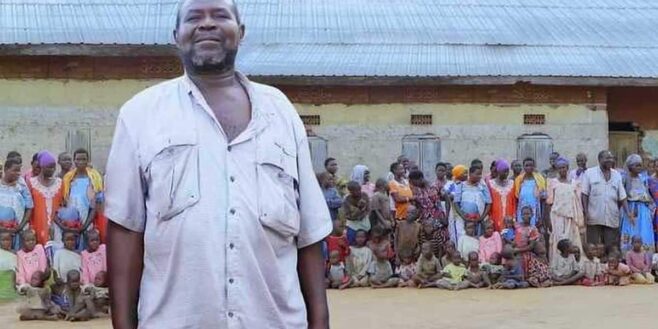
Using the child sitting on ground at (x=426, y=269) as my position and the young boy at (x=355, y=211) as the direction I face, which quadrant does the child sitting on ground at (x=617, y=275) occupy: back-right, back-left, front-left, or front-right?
back-right

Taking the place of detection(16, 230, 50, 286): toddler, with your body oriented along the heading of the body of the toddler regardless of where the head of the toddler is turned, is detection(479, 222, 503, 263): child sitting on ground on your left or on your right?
on your left

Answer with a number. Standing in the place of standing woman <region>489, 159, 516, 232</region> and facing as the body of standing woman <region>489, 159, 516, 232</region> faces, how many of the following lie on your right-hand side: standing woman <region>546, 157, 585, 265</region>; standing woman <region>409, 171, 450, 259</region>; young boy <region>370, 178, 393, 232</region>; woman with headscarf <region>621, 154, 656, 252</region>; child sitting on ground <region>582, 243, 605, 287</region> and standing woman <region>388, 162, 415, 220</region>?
3

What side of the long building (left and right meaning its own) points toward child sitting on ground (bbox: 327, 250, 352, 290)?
front

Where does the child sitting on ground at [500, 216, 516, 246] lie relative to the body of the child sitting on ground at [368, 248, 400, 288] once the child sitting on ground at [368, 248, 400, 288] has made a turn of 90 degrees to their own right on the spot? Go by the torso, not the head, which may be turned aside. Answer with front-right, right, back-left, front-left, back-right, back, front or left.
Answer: back

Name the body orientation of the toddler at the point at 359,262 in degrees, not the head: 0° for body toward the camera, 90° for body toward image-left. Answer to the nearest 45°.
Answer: approximately 0°

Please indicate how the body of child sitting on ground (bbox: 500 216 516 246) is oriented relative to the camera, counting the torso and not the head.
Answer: toward the camera

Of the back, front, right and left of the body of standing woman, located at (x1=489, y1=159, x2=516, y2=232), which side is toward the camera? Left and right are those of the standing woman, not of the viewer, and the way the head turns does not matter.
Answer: front

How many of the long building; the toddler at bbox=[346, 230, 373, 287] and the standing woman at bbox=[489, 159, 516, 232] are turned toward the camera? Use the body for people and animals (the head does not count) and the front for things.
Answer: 3

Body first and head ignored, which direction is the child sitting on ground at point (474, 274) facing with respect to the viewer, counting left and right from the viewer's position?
facing the viewer

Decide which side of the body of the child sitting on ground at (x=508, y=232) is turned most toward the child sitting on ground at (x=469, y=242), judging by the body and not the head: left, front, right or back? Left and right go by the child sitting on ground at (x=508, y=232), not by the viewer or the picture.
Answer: right

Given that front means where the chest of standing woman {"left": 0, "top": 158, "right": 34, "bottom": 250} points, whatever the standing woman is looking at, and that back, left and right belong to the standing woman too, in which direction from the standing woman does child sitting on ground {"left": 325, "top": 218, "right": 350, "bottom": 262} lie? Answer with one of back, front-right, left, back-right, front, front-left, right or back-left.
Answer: left
